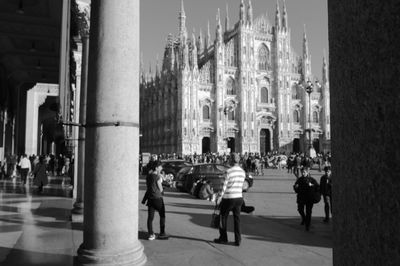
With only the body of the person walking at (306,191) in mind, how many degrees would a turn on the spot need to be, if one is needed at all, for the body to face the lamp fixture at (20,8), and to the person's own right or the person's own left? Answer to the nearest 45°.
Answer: approximately 90° to the person's own right

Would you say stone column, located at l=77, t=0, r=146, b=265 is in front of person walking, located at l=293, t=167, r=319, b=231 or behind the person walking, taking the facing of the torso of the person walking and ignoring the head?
in front

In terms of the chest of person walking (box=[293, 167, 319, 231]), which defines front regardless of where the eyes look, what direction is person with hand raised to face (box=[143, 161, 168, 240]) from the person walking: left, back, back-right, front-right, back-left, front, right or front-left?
front-right

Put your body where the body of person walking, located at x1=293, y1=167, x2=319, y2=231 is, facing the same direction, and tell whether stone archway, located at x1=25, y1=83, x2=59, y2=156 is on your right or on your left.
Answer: on your right

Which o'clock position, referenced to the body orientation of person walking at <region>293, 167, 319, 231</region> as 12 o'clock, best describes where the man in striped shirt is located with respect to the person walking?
The man in striped shirt is roughly at 1 o'clock from the person walking.

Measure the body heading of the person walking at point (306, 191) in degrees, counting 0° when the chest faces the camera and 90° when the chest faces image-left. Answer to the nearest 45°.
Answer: approximately 0°

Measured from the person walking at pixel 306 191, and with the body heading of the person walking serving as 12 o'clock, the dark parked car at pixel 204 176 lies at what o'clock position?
The dark parked car is roughly at 5 o'clock from the person walking.
